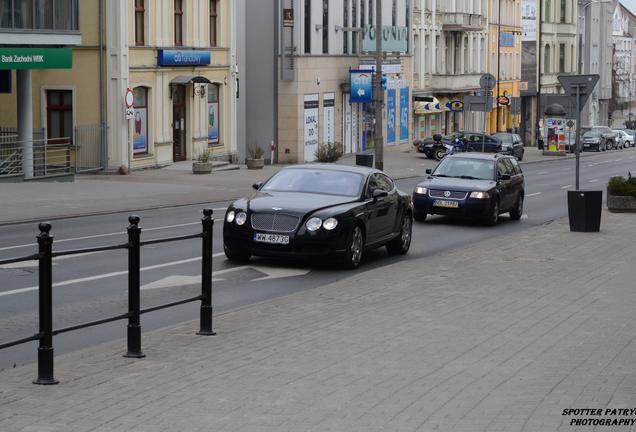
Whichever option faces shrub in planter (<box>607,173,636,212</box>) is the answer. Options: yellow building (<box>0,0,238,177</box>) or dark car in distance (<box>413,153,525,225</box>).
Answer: the yellow building

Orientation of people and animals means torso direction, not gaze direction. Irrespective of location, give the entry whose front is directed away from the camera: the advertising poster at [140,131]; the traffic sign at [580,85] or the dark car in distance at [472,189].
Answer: the traffic sign

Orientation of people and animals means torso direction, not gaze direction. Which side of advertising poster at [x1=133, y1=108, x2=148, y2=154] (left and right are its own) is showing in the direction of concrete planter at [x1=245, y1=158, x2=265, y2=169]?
left

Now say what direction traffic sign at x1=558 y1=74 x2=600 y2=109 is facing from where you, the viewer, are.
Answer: facing away from the viewer

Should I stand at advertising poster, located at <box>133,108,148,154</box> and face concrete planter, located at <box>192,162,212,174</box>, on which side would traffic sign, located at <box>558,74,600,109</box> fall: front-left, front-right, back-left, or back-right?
front-right

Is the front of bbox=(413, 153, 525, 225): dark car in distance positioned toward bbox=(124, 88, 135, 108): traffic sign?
no

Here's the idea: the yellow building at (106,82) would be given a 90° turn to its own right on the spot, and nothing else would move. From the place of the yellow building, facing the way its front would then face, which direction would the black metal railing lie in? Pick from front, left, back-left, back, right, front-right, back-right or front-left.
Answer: front-left

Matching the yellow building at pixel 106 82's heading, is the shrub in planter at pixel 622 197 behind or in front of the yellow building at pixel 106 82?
in front

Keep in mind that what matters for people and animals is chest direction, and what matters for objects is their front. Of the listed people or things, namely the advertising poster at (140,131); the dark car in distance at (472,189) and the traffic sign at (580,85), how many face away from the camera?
1

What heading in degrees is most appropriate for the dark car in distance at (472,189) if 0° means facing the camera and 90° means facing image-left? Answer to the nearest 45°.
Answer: approximately 45°

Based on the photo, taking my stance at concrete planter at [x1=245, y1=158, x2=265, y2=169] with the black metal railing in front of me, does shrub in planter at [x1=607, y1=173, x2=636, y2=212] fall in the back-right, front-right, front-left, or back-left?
front-left

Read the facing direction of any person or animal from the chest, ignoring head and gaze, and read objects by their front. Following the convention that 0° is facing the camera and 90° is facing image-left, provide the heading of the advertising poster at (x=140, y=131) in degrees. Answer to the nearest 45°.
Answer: approximately 315°

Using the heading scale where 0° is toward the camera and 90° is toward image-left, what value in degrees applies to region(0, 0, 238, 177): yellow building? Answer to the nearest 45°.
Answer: approximately 315°

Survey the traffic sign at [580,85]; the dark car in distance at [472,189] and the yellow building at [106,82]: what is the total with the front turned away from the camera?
1

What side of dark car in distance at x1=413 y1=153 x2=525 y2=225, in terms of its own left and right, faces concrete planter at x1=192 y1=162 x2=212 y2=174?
right

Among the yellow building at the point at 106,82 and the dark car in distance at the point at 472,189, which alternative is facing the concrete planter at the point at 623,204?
the yellow building

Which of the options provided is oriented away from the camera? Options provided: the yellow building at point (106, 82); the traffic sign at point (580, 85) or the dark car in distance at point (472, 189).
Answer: the traffic sign

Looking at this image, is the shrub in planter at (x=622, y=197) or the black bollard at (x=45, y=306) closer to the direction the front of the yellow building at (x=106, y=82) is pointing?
the shrub in planter
